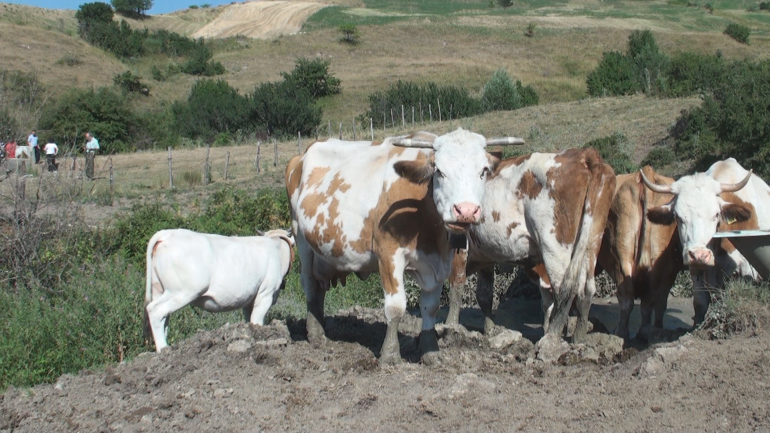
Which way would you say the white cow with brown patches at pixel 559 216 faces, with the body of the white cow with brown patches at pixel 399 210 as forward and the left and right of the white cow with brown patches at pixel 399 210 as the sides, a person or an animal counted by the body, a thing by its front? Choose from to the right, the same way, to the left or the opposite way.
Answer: the opposite way

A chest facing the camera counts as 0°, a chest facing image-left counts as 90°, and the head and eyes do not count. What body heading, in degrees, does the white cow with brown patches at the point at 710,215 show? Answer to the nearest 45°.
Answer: approximately 45°

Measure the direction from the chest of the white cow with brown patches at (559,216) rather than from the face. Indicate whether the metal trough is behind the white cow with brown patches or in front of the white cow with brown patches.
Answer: behind

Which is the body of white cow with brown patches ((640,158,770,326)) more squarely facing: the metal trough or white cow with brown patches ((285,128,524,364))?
the white cow with brown patches

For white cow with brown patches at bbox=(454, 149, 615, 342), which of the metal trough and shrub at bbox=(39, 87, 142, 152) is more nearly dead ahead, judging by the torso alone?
the shrub

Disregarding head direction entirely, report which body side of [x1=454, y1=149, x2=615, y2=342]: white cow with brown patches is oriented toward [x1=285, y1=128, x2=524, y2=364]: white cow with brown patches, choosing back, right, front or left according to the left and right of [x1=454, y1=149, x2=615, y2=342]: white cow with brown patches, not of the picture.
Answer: left

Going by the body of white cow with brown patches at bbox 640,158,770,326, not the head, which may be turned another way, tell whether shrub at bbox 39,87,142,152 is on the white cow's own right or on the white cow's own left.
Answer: on the white cow's own right

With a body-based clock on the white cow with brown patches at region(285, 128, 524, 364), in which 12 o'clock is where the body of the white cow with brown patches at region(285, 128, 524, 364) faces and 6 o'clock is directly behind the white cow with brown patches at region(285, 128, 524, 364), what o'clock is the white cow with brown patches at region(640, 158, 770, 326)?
the white cow with brown patches at region(640, 158, 770, 326) is roughly at 10 o'clock from the white cow with brown patches at region(285, 128, 524, 364).
